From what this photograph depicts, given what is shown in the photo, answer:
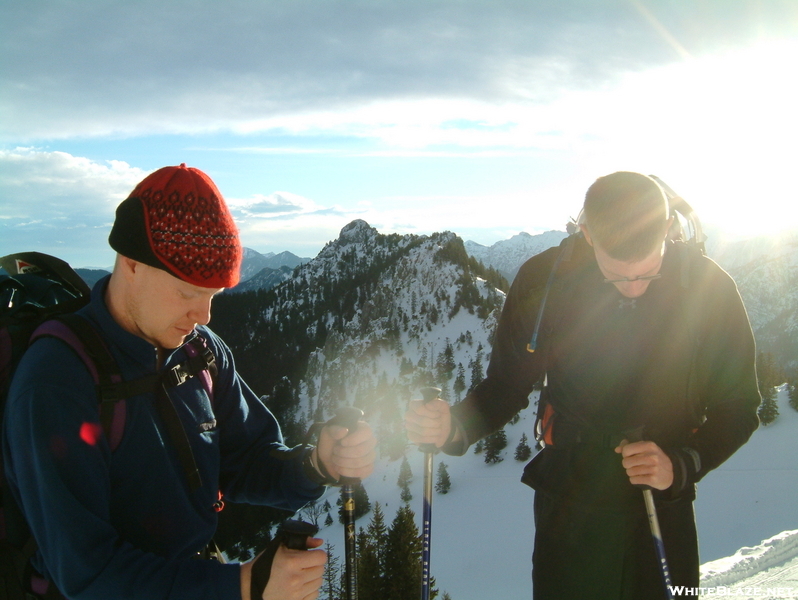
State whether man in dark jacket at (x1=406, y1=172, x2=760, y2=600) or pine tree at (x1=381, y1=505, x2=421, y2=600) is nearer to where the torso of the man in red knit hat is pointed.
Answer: the man in dark jacket

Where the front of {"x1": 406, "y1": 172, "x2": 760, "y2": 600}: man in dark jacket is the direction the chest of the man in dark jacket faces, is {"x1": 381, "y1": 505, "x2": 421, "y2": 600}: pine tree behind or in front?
behind

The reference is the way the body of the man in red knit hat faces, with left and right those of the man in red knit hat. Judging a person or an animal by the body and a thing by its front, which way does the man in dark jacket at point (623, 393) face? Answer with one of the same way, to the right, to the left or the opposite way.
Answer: to the right

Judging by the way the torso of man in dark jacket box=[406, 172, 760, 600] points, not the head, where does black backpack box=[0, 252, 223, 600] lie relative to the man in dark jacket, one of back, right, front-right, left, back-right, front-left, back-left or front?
front-right

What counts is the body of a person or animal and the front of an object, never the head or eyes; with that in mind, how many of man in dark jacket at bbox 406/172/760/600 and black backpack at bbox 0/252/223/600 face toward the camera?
1

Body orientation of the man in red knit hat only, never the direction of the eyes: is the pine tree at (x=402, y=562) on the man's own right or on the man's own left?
on the man's own left

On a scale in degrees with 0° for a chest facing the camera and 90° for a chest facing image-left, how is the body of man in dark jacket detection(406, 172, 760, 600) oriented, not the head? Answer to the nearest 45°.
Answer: approximately 0°

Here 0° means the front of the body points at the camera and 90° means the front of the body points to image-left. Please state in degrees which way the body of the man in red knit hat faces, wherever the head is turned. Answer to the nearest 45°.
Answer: approximately 315°

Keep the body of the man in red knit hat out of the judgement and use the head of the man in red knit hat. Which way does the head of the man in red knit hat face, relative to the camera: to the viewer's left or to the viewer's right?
to the viewer's right

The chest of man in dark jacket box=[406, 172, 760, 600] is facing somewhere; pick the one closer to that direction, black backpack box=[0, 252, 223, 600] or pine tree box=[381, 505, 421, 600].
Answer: the black backpack
